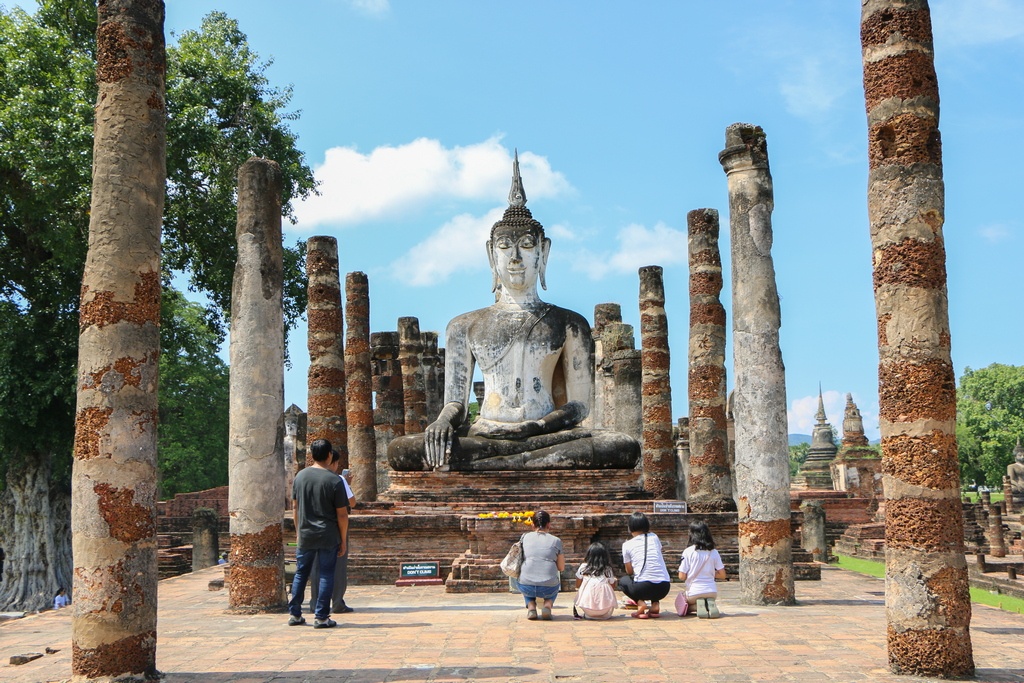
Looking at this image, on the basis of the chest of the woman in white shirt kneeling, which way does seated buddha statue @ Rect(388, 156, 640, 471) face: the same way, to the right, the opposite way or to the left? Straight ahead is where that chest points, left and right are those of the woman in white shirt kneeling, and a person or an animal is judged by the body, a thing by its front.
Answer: the opposite way

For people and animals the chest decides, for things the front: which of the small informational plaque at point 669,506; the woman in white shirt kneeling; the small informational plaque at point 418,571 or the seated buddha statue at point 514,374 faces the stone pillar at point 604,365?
the woman in white shirt kneeling

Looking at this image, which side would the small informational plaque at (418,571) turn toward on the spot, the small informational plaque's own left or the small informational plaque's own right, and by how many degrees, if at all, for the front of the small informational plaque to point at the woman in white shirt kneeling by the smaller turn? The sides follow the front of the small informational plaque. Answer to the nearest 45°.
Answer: approximately 45° to the small informational plaque's own left

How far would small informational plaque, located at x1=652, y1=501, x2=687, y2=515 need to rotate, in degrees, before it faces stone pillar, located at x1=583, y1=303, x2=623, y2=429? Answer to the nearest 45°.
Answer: approximately 180°

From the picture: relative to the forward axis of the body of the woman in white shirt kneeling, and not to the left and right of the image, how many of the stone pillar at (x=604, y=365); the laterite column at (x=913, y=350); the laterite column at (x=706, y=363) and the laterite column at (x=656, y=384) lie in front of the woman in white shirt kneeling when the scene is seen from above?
3

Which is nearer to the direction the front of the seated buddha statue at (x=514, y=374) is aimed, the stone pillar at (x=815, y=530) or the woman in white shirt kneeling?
the woman in white shirt kneeling

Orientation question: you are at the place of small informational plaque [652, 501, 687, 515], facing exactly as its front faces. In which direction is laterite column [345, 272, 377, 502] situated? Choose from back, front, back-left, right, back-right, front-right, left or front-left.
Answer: back-right

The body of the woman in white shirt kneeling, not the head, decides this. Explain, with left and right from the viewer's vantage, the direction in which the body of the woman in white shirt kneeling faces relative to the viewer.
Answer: facing away from the viewer

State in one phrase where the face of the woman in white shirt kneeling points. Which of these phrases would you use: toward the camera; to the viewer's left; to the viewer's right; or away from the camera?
away from the camera

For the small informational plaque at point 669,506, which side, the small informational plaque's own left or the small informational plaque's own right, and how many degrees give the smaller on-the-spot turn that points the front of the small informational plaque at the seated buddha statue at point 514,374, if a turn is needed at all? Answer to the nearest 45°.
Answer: approximately 135° to the small informational plaque's own right

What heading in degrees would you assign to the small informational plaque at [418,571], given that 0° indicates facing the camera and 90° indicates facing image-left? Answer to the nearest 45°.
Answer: approximately 0°

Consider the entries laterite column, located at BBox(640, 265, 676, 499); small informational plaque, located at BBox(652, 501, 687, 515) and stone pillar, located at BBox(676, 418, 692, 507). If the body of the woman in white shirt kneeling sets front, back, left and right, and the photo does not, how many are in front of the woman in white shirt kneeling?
3

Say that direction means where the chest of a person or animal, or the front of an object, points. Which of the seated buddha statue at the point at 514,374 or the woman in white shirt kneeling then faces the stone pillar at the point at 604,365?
the woman in white shirt kneeling

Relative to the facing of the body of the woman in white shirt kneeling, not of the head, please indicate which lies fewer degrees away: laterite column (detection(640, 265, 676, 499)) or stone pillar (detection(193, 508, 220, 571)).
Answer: the laterite column
